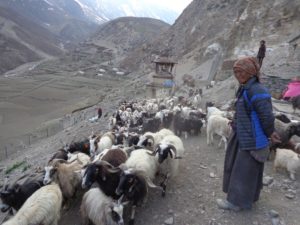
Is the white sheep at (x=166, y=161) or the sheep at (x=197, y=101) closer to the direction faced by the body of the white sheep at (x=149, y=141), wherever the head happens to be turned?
the white sheep

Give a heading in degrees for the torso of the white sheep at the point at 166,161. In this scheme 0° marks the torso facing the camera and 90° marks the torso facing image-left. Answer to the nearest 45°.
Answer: approximately 45°

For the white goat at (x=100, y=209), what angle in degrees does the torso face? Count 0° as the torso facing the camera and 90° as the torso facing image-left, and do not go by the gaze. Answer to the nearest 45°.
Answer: approximately 315°

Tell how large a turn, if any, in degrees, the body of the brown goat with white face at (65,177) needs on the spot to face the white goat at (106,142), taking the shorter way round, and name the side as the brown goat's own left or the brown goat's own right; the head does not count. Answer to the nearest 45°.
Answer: approximately 180°

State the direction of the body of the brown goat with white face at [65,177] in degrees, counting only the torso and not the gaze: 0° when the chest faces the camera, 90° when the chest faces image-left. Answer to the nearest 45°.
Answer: approximately 45°

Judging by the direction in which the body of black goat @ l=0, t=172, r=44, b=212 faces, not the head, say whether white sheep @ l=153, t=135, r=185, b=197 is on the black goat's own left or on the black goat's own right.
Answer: on the black goat's own left

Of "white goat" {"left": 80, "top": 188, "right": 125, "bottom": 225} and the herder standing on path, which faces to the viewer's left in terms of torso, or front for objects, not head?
the herder standing on path

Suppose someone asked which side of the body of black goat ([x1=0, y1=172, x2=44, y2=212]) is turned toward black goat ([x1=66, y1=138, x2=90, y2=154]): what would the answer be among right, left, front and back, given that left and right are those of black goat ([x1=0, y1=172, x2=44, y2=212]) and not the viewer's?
back

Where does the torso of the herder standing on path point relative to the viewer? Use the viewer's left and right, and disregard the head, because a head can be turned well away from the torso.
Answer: facing to the left of the viewer

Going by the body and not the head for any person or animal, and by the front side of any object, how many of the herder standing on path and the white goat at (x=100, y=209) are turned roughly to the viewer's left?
1
